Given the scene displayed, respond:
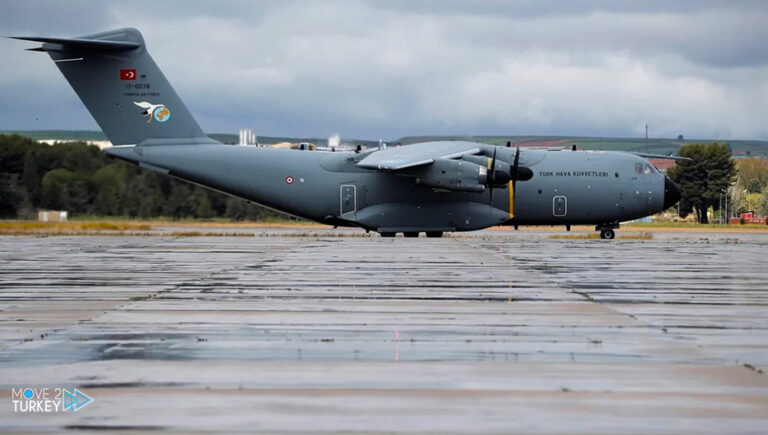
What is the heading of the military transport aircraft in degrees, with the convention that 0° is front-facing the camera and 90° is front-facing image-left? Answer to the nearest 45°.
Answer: approximately 270°
